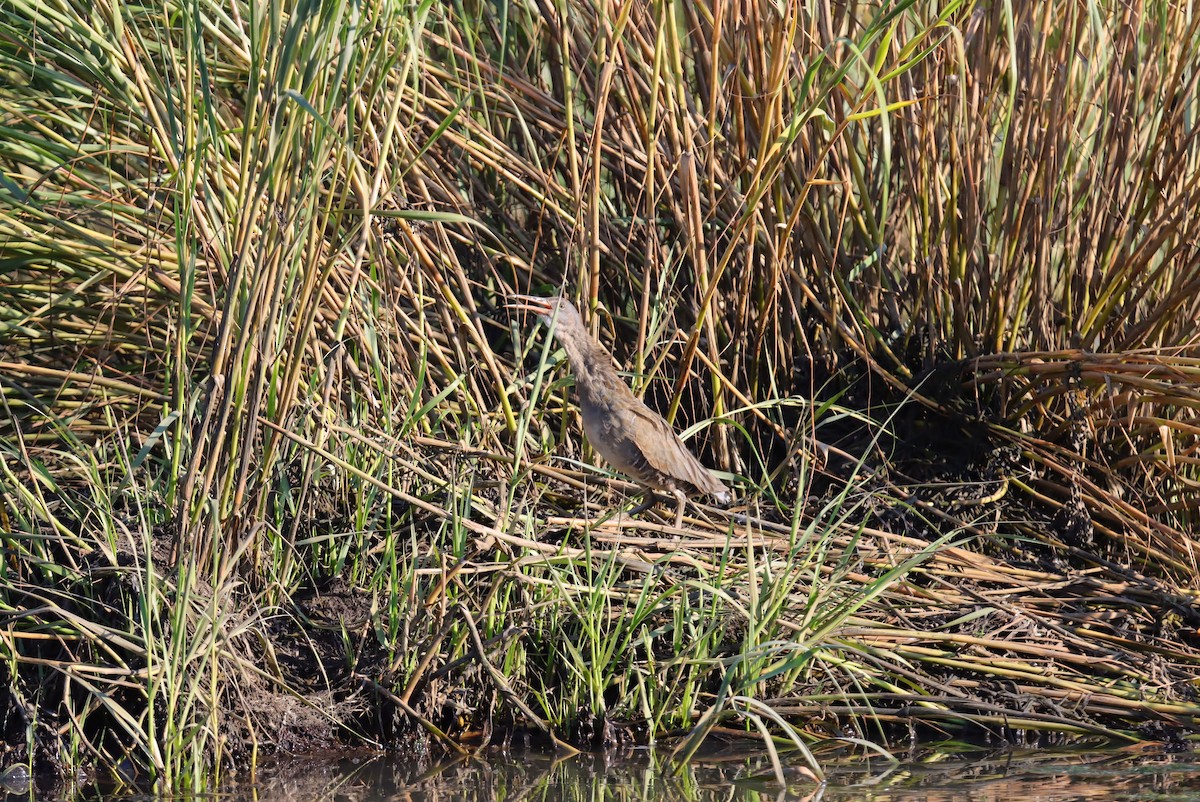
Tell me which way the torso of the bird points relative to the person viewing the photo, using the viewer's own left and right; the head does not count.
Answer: facing to the left of the viewer
